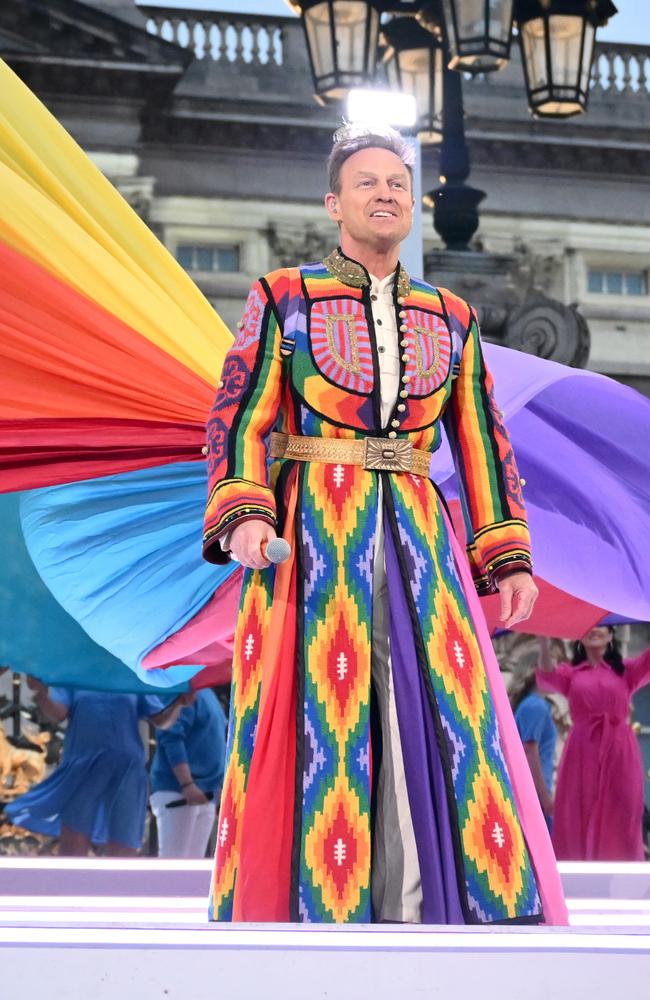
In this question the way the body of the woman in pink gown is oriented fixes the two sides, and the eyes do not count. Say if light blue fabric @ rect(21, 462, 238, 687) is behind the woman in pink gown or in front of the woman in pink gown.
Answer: in front

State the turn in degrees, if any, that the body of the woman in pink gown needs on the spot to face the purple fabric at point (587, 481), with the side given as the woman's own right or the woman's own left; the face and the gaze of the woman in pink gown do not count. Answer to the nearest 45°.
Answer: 0° — they already face it

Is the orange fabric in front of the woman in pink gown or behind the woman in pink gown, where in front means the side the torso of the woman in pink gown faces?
in front

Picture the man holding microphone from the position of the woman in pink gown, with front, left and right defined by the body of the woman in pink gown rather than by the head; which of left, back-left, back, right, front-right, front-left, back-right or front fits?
front

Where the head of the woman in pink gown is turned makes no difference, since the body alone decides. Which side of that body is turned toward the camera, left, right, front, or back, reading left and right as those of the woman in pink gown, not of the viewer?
front

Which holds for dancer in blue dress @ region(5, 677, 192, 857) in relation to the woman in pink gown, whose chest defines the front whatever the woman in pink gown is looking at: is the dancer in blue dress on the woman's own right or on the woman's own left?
on the woman's own right
